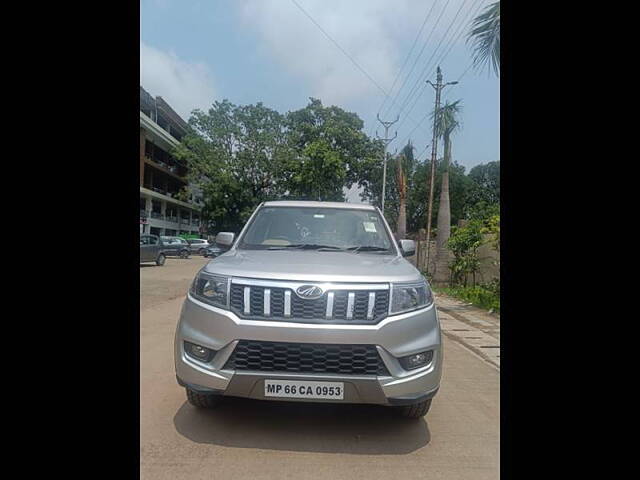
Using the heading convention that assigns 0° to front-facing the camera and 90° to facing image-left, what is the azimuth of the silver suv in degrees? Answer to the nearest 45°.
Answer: approximately 0°

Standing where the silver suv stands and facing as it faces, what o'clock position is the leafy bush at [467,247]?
The leafy bush is roughly at 7 o'clock from the silver suv.
